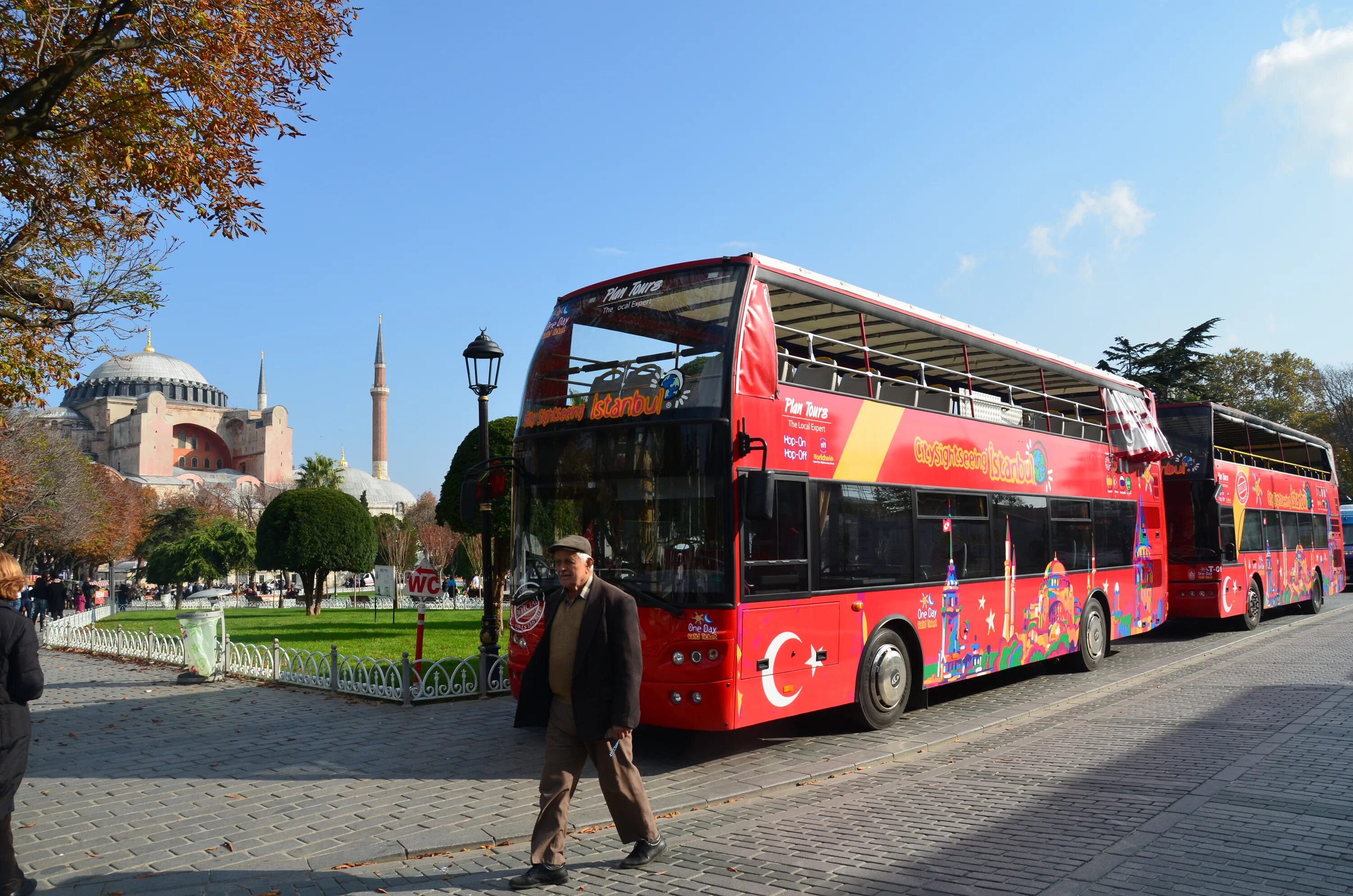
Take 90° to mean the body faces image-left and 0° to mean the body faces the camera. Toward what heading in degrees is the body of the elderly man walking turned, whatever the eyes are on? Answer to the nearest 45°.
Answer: approximately 45°

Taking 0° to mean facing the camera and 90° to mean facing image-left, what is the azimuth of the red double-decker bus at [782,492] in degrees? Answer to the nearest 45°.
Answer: approximately 45°

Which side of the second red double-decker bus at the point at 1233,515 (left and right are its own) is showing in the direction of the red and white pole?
front

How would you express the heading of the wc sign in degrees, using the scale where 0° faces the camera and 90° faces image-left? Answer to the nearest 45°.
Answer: approximately 0°

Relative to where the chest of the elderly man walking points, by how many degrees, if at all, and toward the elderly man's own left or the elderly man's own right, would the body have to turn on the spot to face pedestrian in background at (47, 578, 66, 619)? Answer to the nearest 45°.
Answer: approximately 90° to the elderly man's own right

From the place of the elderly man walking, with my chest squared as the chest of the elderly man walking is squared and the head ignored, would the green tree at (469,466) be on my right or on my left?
on my right

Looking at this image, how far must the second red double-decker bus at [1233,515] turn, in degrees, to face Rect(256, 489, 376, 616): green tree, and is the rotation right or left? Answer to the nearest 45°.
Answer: approximately 45° to its right

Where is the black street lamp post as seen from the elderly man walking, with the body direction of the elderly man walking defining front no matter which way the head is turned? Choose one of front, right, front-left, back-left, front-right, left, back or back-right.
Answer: back-right

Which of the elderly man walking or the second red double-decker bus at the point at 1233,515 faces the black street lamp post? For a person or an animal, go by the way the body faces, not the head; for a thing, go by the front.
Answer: the second red double-decker bus

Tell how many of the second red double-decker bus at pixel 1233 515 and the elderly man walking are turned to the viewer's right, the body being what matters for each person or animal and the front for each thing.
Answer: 0

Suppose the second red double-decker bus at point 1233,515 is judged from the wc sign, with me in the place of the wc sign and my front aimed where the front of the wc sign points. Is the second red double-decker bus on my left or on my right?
on my left

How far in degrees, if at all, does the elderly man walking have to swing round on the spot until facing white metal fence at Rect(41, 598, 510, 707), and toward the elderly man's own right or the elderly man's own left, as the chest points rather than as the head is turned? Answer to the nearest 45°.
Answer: approximately 135° to the elderly man's own right
